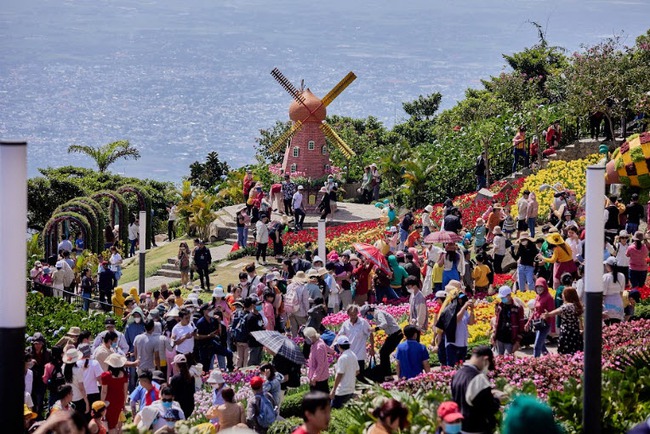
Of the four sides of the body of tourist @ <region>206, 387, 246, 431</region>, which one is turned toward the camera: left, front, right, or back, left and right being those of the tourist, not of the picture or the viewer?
back

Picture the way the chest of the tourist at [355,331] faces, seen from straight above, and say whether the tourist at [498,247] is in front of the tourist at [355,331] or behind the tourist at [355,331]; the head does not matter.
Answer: behind

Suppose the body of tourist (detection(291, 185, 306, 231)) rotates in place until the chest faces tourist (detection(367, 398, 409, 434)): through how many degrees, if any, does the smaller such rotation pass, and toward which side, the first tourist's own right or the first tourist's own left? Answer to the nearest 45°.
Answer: approximately 45° to the first tourist's own right

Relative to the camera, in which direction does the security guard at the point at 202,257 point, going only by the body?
toward the camera

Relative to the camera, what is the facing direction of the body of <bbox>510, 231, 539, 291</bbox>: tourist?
toward the camera

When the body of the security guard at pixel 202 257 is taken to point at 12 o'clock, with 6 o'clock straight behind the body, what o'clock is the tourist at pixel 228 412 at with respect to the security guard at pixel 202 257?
the tourist at pixel 228 412 is roughly at 12 o'clock from the security guard at pixel 202 257.

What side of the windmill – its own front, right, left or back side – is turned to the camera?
front

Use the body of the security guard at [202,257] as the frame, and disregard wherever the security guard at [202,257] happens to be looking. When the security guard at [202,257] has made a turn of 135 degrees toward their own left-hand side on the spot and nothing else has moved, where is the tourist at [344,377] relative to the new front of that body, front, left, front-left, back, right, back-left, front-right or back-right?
back-right

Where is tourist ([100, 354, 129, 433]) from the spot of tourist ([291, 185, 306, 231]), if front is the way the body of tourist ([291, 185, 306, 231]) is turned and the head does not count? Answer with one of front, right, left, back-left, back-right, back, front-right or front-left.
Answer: front-right

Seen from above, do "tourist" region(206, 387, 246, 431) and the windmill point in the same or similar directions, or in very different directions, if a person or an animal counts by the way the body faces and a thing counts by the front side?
very different directions

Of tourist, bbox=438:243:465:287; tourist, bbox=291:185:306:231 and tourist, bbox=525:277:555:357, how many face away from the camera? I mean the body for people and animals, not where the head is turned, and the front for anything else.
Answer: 1

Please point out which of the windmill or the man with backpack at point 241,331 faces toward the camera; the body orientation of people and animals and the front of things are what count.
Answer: the windmill

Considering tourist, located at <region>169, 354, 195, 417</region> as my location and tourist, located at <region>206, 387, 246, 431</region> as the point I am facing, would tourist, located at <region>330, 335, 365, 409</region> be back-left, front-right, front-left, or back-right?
front-left
